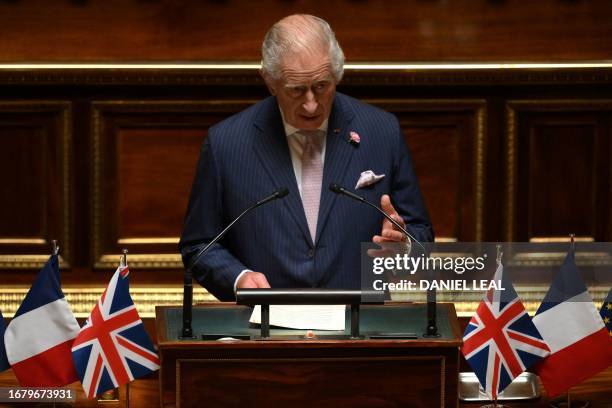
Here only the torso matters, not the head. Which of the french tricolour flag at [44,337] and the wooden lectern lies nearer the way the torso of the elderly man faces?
the wooden lectern

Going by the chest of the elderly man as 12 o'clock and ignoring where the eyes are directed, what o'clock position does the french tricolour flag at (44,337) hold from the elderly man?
The french tricolour flag is roughly at 2 o'clock from the elderly man.

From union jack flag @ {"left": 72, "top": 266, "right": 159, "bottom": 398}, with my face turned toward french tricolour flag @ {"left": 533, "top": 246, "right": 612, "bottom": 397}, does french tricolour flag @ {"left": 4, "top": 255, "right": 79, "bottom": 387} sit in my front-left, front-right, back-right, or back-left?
back-left

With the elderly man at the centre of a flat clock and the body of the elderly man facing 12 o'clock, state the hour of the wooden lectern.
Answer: The wooden lectern is roughly at 12 o'clock from the elderly man.
